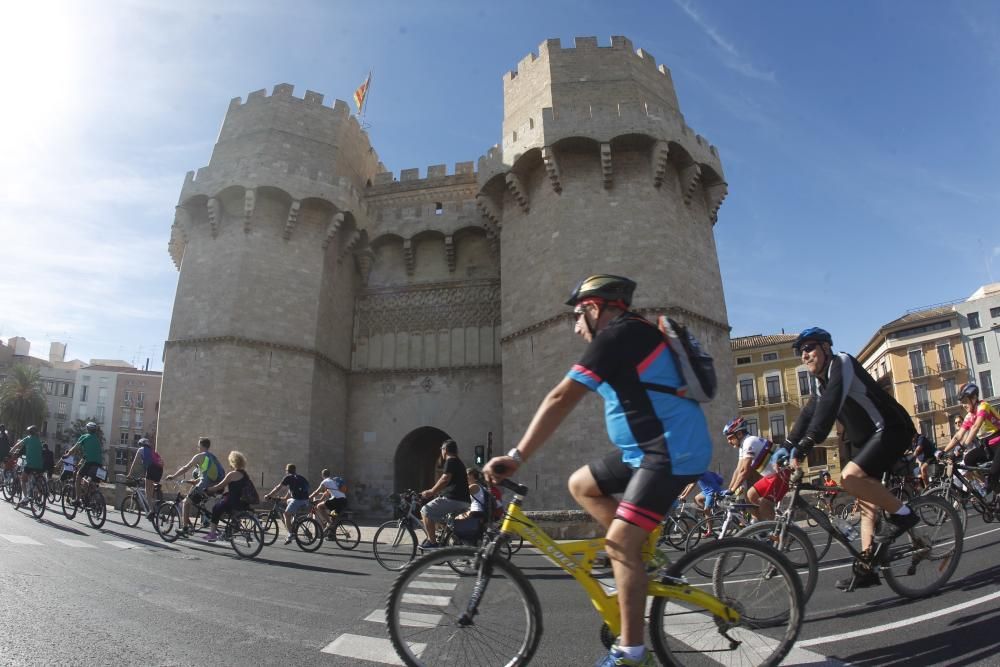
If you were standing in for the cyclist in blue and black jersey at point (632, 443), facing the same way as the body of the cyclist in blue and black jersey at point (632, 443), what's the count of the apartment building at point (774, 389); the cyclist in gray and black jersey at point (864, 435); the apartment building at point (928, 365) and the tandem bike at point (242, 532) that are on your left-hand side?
0

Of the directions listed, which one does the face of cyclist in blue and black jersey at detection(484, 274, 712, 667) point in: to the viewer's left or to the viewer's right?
to the viewer's left

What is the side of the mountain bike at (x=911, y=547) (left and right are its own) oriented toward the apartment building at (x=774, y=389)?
right

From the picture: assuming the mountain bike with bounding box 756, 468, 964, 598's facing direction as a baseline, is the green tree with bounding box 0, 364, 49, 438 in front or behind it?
in front

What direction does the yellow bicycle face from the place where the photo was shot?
facing to the left of the viewer

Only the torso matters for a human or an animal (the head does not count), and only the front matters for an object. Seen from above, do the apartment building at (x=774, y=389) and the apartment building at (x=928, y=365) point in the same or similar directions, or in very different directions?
same or similar directions

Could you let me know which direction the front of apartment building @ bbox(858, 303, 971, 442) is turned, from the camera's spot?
facing the viewer

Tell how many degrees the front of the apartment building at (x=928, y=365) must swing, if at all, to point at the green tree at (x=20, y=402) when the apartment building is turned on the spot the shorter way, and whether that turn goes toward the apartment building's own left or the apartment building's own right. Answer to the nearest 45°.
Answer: approximately 45° to the apartment building's own right

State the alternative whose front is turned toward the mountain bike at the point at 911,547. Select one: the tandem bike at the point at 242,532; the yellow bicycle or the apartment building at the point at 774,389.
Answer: the apartment building

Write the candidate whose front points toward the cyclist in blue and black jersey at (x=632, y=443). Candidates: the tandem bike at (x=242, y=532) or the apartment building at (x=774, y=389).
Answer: the apartment building

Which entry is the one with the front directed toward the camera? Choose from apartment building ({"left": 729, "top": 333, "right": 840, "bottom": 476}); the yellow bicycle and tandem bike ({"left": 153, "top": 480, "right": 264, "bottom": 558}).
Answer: the apartment building

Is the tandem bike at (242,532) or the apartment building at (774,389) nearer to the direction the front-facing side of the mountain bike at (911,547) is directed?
the tandem bike

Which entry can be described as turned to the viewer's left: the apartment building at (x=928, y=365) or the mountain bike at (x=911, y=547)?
the mountain bike

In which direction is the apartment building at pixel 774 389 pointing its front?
toward the camera

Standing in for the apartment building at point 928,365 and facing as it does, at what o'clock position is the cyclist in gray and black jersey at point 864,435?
The cyclist in gray and black jersey is roughly at 12 o'clock from the apartment building.

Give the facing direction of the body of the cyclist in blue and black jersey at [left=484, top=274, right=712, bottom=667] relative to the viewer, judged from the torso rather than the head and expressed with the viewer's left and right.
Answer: facing to the left of the viewer

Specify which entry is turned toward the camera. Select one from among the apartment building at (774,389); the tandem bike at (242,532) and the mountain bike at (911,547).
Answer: the apartment building

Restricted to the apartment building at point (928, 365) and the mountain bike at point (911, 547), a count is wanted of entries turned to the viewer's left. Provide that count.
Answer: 1

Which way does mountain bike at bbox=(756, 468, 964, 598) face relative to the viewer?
to the viewer's left

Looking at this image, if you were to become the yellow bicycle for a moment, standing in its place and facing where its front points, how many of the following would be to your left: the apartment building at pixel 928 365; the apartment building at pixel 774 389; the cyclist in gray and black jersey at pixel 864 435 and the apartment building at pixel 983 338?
0

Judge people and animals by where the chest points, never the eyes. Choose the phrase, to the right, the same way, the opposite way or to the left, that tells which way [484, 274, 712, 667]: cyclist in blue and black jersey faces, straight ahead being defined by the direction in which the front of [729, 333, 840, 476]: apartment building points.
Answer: to the right
